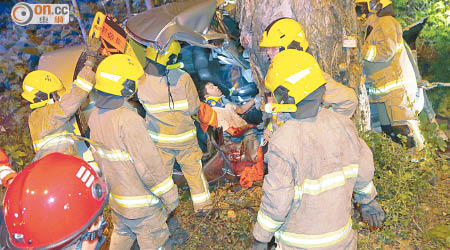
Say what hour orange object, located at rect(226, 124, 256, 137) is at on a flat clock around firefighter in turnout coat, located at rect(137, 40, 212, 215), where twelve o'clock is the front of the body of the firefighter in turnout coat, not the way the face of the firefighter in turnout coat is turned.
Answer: The orange object is roughly at 2 o'clock from the firefighter in turnout coat.

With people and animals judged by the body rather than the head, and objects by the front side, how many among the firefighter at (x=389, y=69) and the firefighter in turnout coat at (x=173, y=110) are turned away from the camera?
1

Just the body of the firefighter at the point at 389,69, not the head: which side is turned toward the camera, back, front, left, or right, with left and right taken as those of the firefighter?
left

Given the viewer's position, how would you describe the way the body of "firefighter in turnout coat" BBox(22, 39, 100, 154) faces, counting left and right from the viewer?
facing away from the viewer and to the right of the viewer

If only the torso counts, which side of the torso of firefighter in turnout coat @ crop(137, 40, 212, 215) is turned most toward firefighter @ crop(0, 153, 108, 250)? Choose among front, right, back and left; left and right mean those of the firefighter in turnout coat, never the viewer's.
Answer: back
